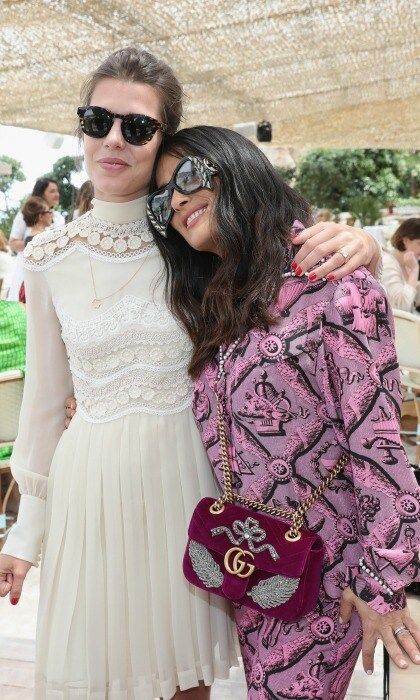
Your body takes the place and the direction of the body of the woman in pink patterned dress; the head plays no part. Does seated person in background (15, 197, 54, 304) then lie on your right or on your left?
on your right

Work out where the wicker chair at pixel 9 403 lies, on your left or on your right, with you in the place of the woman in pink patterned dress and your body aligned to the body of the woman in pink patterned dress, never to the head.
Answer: on your right

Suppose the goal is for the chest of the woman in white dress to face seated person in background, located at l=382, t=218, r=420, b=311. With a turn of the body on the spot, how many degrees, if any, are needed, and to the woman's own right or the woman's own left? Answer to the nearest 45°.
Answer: approximately 135° to the woman's own left

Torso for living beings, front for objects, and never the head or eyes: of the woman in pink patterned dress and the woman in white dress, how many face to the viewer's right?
0

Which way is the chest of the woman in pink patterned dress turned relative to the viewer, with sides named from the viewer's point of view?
facing the viewer and to the left of the viewer

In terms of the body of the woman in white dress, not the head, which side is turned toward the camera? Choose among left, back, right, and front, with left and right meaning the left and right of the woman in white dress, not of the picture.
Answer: front

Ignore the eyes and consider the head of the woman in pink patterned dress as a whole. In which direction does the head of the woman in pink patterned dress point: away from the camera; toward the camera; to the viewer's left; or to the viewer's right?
toward the camera

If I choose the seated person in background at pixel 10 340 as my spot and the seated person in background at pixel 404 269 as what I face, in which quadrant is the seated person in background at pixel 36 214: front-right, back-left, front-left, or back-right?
front-left

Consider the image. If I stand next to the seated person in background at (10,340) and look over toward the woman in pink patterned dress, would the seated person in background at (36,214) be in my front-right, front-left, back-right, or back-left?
back-left

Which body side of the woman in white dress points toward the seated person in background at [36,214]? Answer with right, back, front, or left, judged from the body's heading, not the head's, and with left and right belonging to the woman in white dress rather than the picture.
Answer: back
